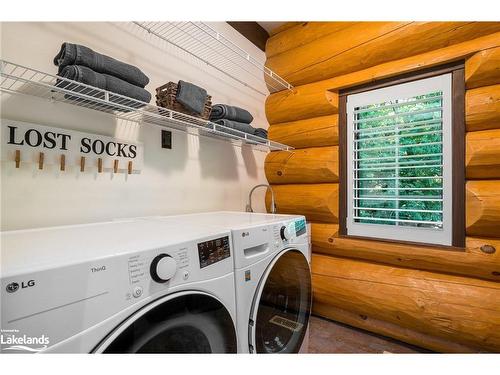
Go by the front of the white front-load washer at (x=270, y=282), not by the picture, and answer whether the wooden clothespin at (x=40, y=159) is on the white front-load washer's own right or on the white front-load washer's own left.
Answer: on the white front-load washer's own right

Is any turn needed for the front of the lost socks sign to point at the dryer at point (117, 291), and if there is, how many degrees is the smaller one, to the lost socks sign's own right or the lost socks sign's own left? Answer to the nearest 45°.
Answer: approximately 45° to the lost socks sign's own right

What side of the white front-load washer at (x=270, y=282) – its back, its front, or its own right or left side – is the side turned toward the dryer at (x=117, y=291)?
right

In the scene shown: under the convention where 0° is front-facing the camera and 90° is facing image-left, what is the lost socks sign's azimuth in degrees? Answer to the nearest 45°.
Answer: approximately 315°

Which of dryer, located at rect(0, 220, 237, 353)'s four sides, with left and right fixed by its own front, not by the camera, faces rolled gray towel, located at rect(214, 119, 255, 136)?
left

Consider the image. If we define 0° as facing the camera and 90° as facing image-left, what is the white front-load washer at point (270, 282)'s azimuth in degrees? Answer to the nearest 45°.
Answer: approximately 315°
